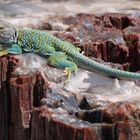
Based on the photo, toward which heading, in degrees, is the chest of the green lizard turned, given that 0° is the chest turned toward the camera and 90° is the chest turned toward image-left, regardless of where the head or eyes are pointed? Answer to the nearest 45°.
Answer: approximately 90°
